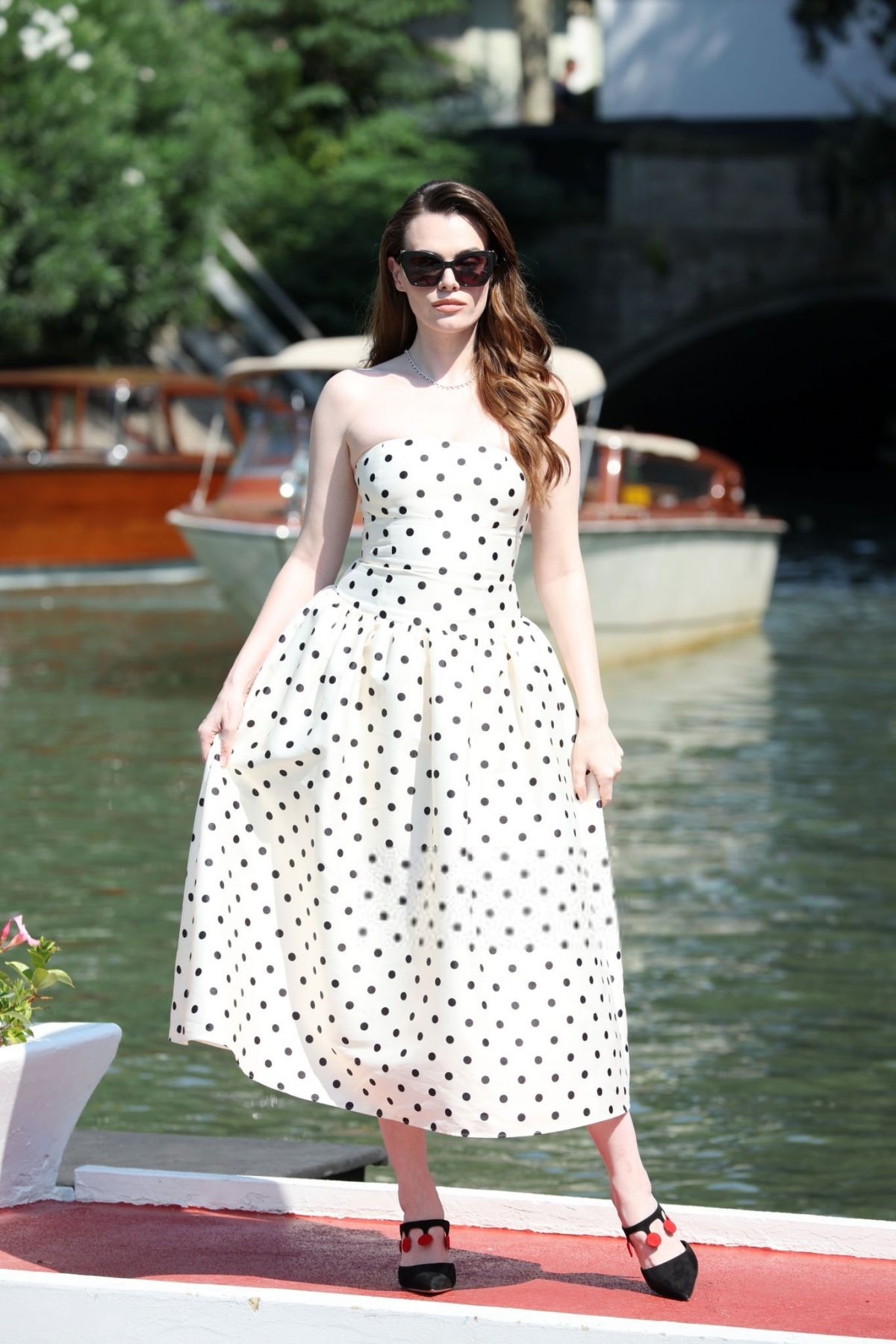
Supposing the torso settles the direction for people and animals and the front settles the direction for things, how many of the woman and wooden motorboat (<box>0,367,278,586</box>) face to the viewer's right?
1

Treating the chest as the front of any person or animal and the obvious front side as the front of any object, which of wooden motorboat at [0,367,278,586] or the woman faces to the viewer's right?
the wooden motorboat

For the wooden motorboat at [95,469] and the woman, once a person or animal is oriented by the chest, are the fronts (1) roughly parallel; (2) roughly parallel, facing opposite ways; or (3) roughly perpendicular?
roughly perpendicular

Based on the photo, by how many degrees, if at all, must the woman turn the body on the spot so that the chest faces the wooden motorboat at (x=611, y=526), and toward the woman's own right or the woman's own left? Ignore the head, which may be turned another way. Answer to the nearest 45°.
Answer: approximately 180°

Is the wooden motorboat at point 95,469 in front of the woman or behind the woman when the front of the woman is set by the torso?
behind

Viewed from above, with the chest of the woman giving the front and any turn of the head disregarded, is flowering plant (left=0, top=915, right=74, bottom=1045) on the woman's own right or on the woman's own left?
on the woman's own right

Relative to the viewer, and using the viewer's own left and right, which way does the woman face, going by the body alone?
facing the viewer

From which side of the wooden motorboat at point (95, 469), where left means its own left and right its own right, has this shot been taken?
right

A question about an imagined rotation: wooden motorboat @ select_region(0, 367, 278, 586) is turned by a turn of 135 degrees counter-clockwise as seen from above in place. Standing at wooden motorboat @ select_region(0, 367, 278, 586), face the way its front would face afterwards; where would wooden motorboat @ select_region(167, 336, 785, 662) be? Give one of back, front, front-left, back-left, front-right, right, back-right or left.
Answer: back
